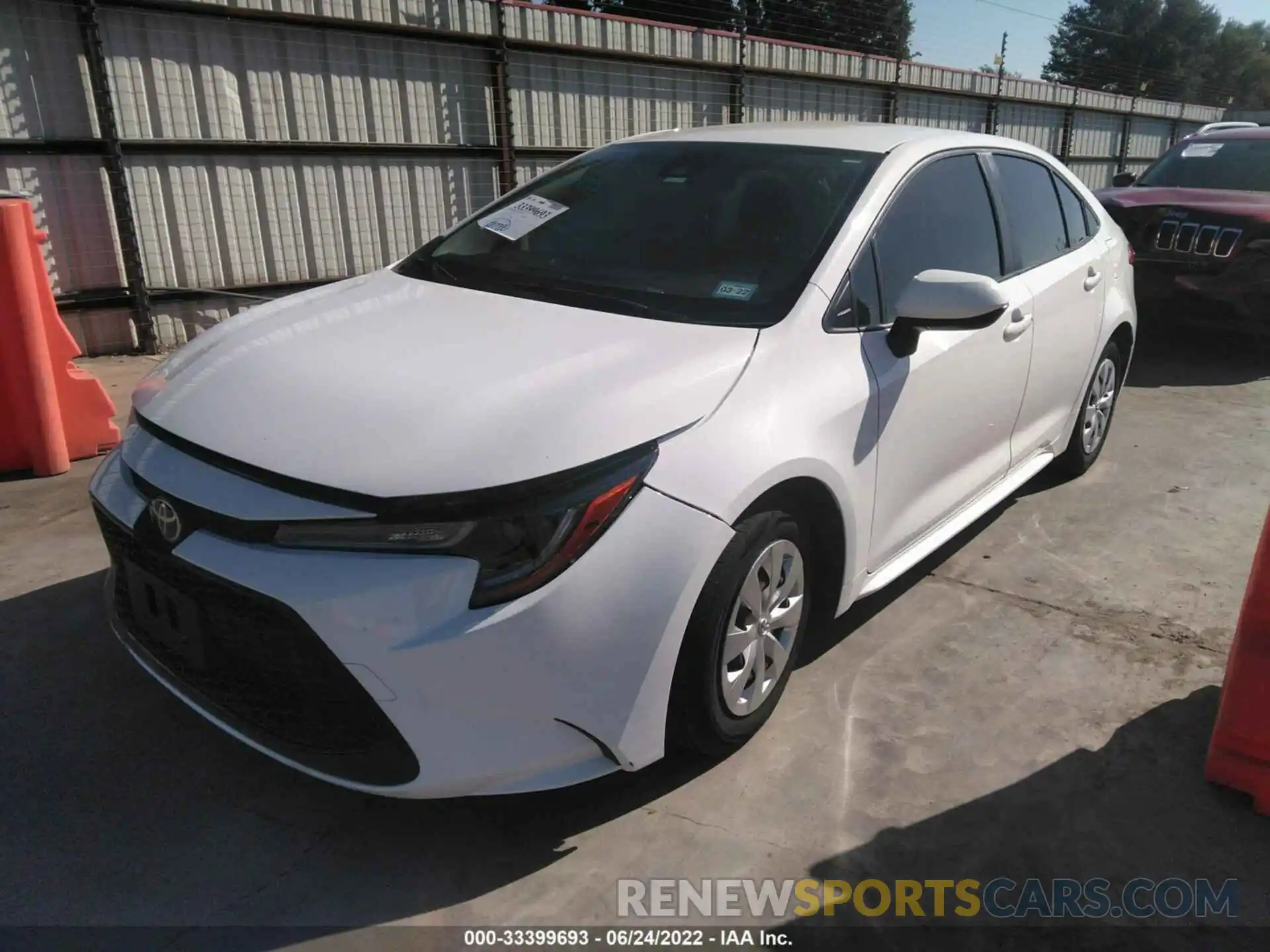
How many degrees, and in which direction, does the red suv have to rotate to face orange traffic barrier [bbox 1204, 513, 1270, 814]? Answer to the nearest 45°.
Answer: approximately 45° to its left

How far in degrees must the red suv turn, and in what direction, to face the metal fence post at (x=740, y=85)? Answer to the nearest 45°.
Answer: approximately 90° to its right

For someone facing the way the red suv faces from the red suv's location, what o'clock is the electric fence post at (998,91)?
The electric fence post is roughly at 4 o'clock from the red suv.

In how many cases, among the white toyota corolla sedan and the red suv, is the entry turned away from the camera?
0

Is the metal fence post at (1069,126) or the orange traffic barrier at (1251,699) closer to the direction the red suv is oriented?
the orange traffic barrier

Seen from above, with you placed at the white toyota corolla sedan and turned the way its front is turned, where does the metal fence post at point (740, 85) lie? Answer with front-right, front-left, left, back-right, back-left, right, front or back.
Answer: back-right

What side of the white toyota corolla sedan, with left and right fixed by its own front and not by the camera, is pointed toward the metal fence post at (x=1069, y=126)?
back

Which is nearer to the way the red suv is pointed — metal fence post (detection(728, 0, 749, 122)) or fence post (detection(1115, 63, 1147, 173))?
the metal fence post

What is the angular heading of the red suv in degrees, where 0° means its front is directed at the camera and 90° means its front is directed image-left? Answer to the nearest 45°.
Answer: approximately 45°

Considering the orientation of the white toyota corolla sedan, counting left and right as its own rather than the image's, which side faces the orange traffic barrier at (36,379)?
right

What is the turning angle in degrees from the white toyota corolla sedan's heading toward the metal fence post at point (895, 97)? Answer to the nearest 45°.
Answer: approximately 135° to its right

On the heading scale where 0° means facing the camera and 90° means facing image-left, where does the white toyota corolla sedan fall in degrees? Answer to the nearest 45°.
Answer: approximately 45°

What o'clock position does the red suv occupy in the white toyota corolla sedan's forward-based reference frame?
The red suv is roughly at 6 o'clock from the white toyota corolla sedan.

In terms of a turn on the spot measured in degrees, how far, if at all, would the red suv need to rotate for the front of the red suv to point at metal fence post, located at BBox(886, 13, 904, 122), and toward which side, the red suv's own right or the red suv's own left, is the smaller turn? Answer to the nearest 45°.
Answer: approximately 90° to the red suv's own right

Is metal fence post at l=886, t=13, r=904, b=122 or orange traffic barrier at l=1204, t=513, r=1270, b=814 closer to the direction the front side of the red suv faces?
the orange traffic barrier
